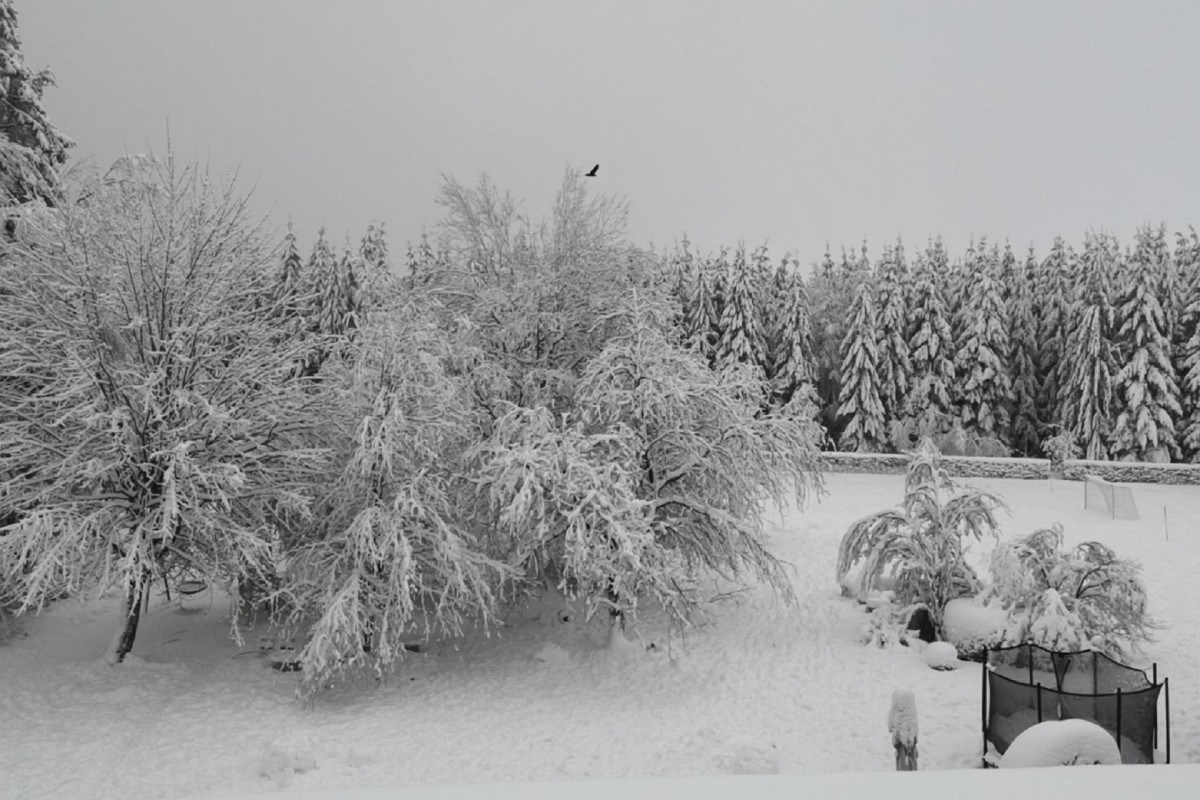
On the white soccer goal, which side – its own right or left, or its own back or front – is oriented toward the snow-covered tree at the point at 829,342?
right

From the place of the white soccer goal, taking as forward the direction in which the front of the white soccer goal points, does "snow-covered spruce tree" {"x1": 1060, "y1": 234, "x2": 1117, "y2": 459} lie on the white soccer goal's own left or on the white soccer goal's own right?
on the white soccer goal's own right

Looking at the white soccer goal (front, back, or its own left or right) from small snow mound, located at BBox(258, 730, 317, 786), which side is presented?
front

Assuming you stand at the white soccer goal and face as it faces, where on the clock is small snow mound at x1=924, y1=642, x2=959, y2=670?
The small snow mound is roughly at 11 o'clock from the white soccer goal.

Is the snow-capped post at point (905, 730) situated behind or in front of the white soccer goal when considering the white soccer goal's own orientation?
in front

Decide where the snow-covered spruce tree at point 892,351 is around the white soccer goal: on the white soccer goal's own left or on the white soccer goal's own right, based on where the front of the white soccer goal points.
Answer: on the white soccer goal's own right

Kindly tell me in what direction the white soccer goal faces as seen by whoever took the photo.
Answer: facing the viewer and to the left of the viewer

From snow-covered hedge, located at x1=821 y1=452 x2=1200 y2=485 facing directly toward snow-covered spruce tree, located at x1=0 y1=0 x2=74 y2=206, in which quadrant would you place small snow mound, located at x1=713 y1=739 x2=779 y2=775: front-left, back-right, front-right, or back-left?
front-left

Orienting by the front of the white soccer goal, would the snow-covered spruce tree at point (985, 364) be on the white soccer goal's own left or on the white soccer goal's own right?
on the white soccer goal's own right

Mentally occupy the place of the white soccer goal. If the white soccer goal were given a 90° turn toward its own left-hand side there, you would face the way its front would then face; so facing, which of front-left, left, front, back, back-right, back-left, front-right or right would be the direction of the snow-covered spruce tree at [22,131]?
right

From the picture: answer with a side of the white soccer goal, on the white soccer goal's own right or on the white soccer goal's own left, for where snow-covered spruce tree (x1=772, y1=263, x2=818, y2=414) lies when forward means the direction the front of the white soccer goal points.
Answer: on the white soccer goal's own right

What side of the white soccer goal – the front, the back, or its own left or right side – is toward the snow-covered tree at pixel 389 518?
front

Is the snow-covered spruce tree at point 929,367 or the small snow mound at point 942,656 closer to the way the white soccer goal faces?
the small snow mound
